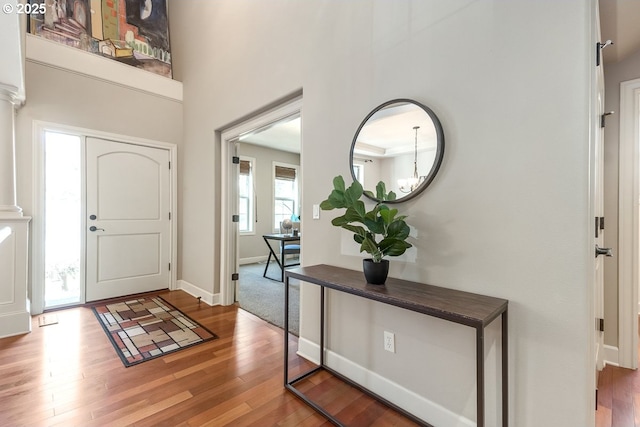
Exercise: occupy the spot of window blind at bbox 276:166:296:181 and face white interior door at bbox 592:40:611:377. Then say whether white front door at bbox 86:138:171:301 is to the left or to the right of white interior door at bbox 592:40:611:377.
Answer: right

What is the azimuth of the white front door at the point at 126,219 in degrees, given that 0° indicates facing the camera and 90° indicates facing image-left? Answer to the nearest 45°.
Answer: approximately 315°

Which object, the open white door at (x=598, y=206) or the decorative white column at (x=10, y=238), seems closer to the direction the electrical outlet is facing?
the decorative white column

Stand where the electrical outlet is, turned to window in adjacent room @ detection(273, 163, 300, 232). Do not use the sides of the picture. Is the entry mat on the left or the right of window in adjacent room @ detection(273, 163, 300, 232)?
left

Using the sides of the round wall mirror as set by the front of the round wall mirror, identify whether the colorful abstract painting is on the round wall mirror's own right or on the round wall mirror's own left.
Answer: on the round wall mirror's own right

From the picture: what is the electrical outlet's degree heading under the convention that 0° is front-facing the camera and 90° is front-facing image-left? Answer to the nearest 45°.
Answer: approximately 45°
